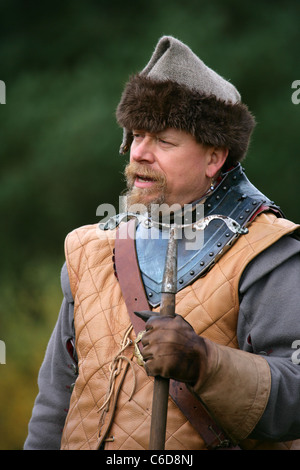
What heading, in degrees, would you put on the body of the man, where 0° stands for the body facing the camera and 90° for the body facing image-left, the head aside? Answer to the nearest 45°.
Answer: approximately 45°
